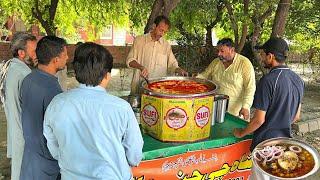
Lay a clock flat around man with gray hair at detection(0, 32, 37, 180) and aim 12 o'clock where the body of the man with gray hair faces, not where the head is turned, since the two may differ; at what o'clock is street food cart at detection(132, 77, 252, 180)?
The street food cart is roughly at 1 o'clock from the man with gray hair.

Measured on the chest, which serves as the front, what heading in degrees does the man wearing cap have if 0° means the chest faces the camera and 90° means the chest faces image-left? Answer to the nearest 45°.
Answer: approximately 135°

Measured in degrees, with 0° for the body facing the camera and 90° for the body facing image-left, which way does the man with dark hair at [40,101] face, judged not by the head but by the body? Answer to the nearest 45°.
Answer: approximately 225°

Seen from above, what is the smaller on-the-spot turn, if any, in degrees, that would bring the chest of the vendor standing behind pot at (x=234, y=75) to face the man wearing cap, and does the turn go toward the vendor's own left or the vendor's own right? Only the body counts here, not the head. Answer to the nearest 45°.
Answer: approximately 45° to the vendor's own left

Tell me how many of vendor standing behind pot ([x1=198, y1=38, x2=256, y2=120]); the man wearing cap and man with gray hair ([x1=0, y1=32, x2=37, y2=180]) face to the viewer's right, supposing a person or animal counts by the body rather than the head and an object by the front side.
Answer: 1

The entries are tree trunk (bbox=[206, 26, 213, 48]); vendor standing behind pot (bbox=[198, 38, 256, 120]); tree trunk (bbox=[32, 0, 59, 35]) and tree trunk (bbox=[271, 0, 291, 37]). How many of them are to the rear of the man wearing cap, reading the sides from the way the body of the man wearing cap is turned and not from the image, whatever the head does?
0

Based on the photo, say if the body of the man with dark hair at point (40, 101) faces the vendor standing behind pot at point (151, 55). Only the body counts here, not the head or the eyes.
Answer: yes

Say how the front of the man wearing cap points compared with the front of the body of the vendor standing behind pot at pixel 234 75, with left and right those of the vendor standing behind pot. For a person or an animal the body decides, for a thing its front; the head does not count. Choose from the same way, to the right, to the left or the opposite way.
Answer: to the right

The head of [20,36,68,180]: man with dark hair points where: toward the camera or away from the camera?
away from the camera

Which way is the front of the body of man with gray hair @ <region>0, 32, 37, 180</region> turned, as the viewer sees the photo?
to the viewer's right

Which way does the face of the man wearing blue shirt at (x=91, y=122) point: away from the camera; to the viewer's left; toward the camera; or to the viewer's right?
away from the camera

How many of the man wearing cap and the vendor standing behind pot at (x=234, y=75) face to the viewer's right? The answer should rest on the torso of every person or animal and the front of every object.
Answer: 0
